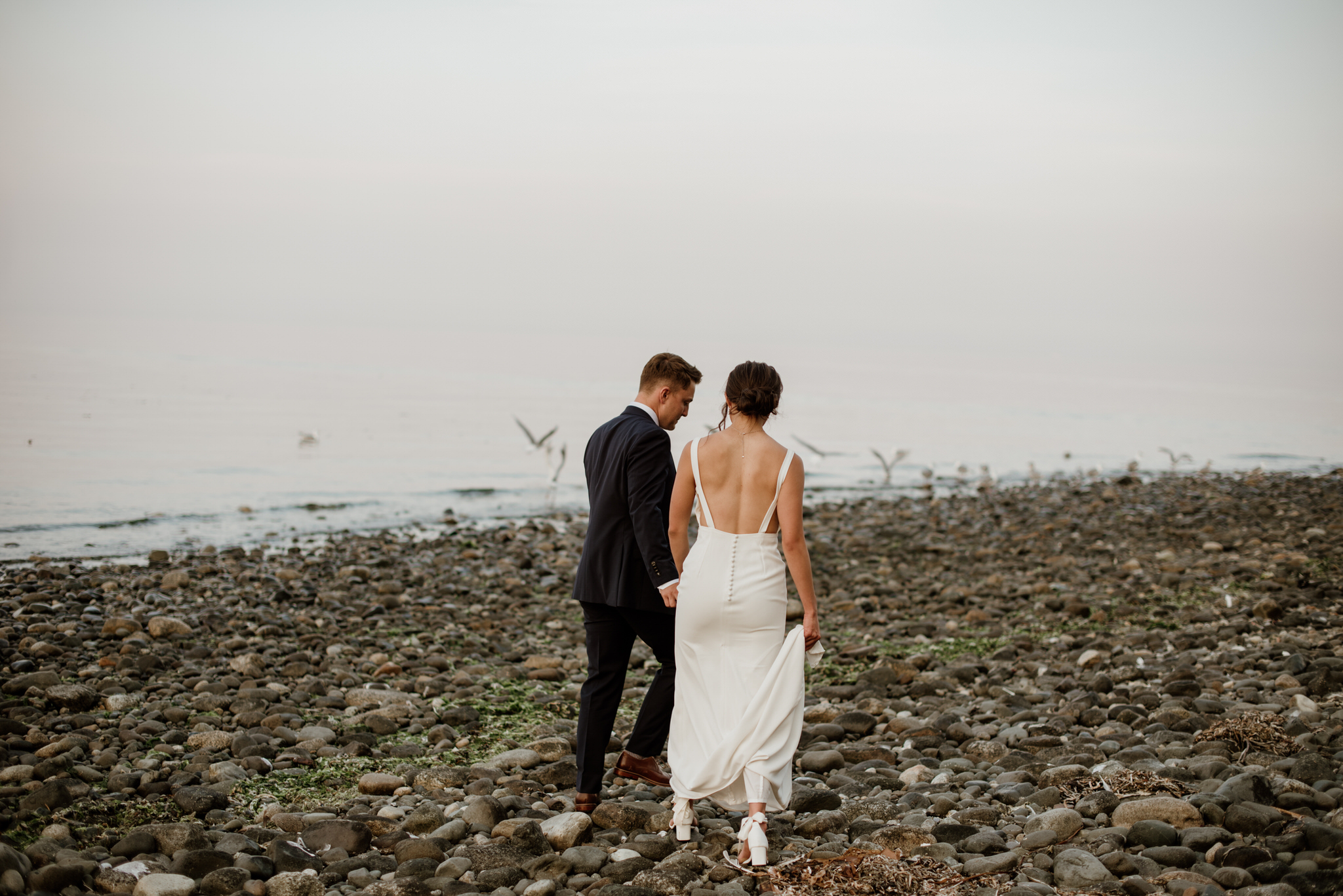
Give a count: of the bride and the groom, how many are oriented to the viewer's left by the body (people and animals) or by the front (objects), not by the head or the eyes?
0

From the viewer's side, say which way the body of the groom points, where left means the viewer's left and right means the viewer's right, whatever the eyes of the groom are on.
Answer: facing away from the viewer and to the right of the viewer

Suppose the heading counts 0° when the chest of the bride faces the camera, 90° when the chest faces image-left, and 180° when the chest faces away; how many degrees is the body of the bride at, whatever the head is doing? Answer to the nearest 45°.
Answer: approximately 180°

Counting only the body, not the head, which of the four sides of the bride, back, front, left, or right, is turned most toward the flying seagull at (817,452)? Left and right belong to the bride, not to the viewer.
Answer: front

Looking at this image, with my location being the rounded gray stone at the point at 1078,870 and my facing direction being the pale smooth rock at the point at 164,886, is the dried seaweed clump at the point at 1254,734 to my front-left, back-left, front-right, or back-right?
back-right

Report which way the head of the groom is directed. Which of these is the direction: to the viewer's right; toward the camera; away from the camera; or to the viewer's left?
to the viewer's right

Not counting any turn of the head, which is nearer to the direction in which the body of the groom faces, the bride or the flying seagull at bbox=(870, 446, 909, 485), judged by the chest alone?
the flying seagull

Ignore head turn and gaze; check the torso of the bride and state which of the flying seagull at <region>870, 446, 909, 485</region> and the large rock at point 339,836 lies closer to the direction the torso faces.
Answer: the flying seagull

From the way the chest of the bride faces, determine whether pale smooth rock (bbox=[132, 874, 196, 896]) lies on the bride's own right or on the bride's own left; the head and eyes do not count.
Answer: on the bride's own left

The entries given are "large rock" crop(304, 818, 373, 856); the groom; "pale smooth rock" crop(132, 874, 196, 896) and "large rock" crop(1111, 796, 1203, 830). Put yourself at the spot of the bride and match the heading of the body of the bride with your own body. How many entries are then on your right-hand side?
1

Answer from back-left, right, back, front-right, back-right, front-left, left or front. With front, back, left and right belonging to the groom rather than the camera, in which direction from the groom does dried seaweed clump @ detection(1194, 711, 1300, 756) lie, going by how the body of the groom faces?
front-right

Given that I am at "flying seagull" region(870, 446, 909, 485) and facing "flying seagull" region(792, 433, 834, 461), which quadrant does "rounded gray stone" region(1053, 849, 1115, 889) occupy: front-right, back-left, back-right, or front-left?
back-left
